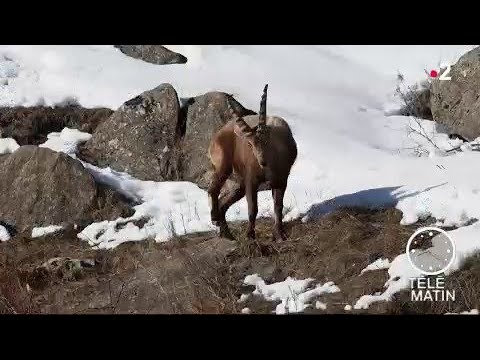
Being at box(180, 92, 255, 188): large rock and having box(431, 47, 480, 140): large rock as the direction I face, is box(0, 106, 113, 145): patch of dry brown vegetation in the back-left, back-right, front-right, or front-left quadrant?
back-left

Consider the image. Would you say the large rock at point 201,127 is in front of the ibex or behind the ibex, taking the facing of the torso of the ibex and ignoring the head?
behind
